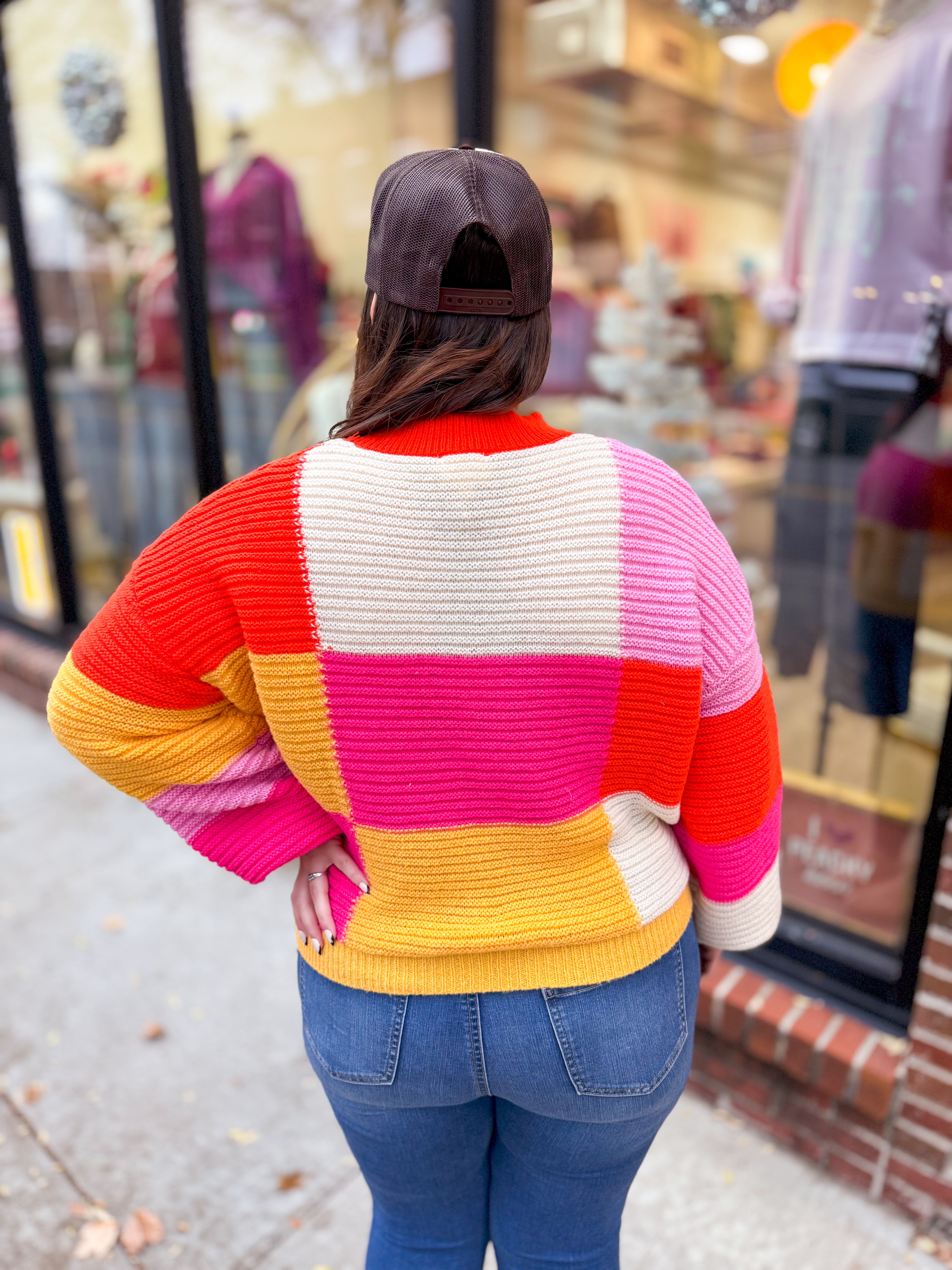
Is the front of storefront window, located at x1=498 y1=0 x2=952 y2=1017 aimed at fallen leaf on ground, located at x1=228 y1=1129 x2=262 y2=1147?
yes

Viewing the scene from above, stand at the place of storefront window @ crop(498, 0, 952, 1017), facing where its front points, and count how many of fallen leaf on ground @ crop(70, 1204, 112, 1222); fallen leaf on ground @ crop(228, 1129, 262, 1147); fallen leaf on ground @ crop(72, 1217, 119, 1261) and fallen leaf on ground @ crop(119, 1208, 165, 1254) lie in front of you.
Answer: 4

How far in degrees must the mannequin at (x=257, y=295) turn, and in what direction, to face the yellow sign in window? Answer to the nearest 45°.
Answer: approximately 90° to its right

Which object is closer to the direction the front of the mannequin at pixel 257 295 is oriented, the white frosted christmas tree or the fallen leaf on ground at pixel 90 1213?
the fallen leaf on ground

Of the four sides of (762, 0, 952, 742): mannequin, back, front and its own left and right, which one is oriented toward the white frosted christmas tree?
right

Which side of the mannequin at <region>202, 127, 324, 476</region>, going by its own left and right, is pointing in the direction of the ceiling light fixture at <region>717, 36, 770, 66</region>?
left
